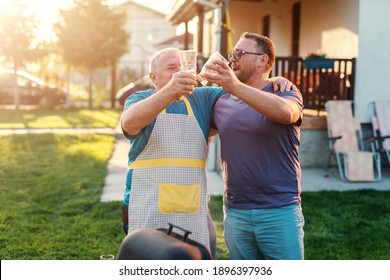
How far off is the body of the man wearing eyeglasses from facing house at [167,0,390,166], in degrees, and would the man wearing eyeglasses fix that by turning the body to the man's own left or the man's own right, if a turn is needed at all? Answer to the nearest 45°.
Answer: approximately 135° to the man's own right

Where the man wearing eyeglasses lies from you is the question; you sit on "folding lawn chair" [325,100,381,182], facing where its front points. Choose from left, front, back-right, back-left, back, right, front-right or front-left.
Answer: front-right

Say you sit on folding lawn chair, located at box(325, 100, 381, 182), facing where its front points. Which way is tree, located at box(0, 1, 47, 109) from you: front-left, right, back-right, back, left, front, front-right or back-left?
back

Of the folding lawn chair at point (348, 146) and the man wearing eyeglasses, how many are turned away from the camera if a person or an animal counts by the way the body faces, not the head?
0

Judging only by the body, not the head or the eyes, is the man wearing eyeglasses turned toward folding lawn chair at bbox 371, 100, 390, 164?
no

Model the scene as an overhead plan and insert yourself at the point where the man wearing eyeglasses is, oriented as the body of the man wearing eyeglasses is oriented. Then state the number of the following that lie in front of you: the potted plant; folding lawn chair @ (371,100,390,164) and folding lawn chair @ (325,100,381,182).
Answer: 0

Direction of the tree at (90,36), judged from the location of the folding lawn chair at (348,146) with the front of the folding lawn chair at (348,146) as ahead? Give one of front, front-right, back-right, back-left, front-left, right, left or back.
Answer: back

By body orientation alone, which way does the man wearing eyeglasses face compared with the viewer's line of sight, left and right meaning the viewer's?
facing the viewer and to the left of the viewer

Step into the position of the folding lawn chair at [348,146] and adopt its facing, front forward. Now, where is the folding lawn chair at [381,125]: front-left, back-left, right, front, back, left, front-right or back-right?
left
